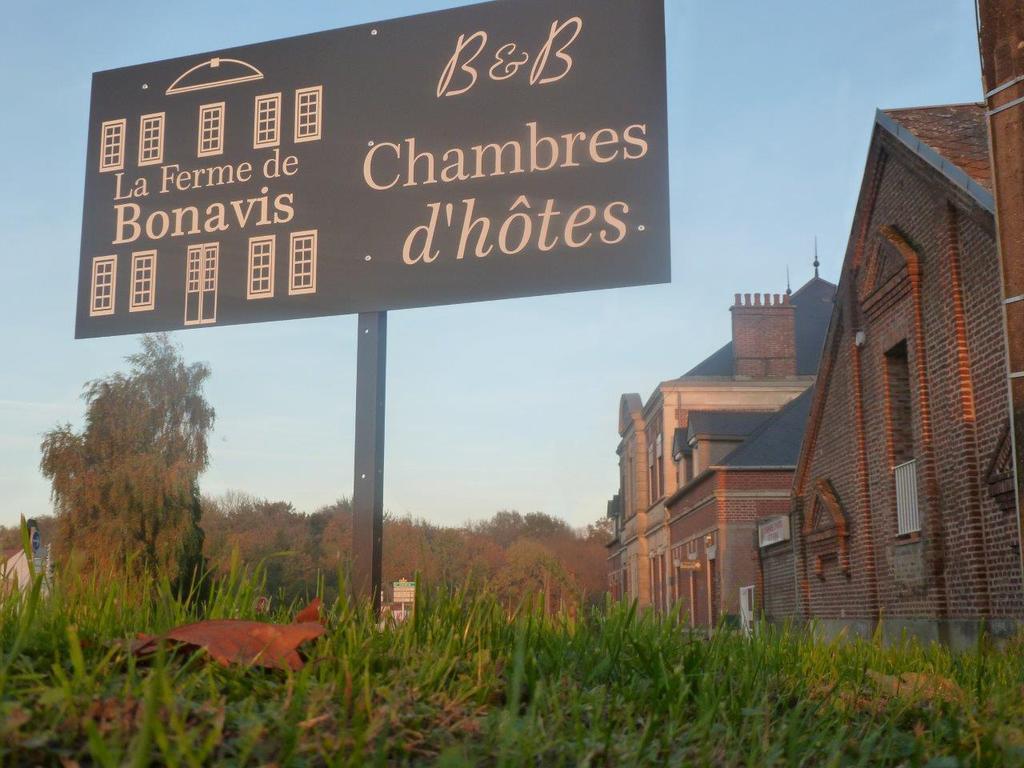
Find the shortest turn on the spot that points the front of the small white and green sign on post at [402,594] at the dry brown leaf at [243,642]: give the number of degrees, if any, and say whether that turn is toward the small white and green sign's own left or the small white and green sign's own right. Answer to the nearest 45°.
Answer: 0° — it already faces it

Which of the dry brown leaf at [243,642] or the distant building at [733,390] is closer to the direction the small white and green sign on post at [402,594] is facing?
the dry brown leaf

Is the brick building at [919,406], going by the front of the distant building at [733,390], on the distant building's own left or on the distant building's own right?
on the distant building's own left

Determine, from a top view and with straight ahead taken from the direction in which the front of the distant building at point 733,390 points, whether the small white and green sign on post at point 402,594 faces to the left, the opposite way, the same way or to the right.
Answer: to the left

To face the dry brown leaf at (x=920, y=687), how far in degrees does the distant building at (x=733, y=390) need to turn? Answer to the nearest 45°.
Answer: approximately 90° to its left

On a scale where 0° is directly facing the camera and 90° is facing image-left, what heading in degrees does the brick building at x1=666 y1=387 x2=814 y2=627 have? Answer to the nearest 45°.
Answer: approximately 45°

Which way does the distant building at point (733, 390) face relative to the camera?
to the viewer's left
